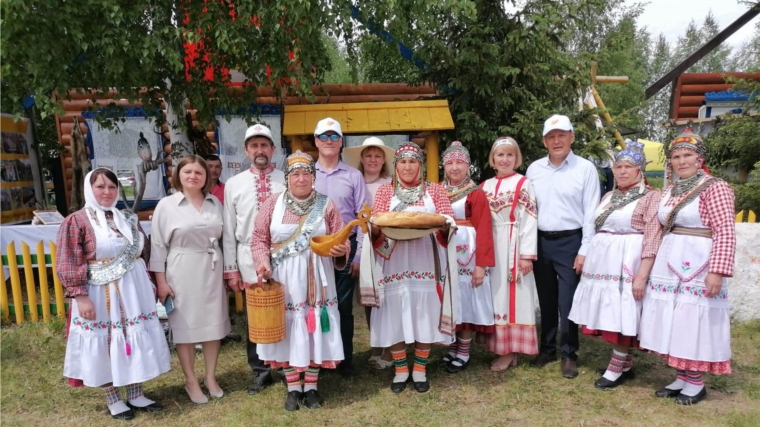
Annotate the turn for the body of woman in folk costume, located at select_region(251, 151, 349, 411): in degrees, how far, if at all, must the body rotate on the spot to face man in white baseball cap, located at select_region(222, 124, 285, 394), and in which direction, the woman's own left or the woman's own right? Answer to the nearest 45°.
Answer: approximately 135° to the woman's own right

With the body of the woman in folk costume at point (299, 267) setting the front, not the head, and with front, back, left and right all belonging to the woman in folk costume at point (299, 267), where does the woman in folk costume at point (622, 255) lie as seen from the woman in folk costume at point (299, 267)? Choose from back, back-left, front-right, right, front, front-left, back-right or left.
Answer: left

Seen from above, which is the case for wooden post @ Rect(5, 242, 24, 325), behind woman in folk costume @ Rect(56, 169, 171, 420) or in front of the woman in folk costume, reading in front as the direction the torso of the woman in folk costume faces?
behind

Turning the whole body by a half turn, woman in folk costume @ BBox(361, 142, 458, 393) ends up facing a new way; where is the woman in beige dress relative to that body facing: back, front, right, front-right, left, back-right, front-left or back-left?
left

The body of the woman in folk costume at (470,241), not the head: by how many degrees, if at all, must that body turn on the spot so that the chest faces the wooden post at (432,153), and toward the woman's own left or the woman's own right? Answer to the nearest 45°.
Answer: approximately 135° to the woman's own right

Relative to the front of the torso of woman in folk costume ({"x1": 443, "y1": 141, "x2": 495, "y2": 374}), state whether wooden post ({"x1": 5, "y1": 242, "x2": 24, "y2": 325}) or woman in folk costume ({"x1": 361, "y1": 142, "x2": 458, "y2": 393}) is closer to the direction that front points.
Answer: the woman in folk costume

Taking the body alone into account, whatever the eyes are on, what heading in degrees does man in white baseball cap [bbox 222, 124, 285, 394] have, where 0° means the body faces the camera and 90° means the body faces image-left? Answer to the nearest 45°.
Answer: approximately 0°

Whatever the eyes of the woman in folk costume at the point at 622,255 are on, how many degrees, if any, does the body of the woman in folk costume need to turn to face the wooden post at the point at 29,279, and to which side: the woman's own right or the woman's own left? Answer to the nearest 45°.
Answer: approximately 45° to the woman's own right

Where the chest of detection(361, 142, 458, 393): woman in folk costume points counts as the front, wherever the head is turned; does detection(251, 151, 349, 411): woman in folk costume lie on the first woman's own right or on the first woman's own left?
on the first woman's own right
